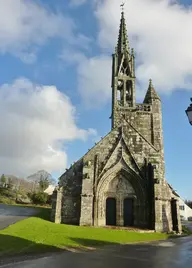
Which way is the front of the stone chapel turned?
toward the camera
